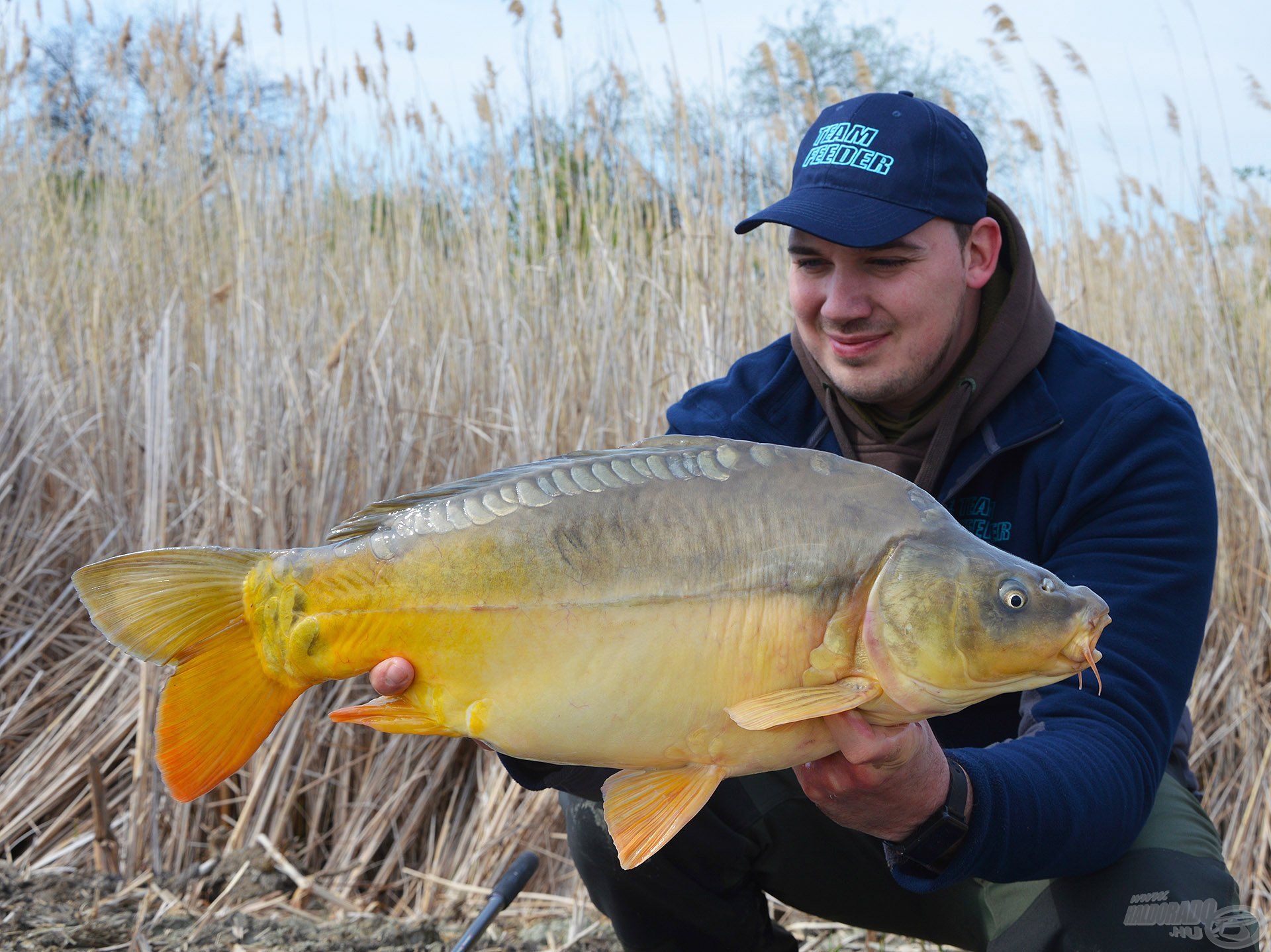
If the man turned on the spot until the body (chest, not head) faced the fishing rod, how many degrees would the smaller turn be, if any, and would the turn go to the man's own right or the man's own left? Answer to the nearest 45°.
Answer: approximately 45° to the man's own right

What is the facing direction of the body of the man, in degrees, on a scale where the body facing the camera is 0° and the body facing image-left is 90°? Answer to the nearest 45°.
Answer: approximately 45°
